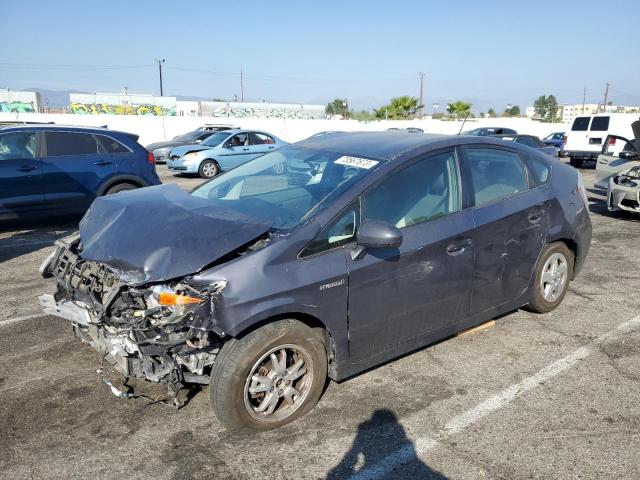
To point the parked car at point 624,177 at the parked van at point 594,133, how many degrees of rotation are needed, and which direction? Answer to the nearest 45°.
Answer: approximately 180°

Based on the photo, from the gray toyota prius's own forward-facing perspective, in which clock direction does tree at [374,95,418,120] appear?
The tree is roughly at 5 o'clock from the gray toyota prius.

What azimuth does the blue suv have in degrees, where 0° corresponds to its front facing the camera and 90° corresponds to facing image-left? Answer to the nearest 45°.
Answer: approximately 90°

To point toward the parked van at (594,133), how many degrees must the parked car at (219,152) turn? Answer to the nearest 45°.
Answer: approximately 135° to its left

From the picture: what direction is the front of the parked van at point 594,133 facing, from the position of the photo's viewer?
facing away from the viewer and to the right of the viewer

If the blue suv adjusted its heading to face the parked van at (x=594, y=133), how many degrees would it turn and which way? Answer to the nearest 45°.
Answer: approximately 180°

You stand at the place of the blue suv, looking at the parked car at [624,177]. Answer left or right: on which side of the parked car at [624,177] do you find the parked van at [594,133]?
left
